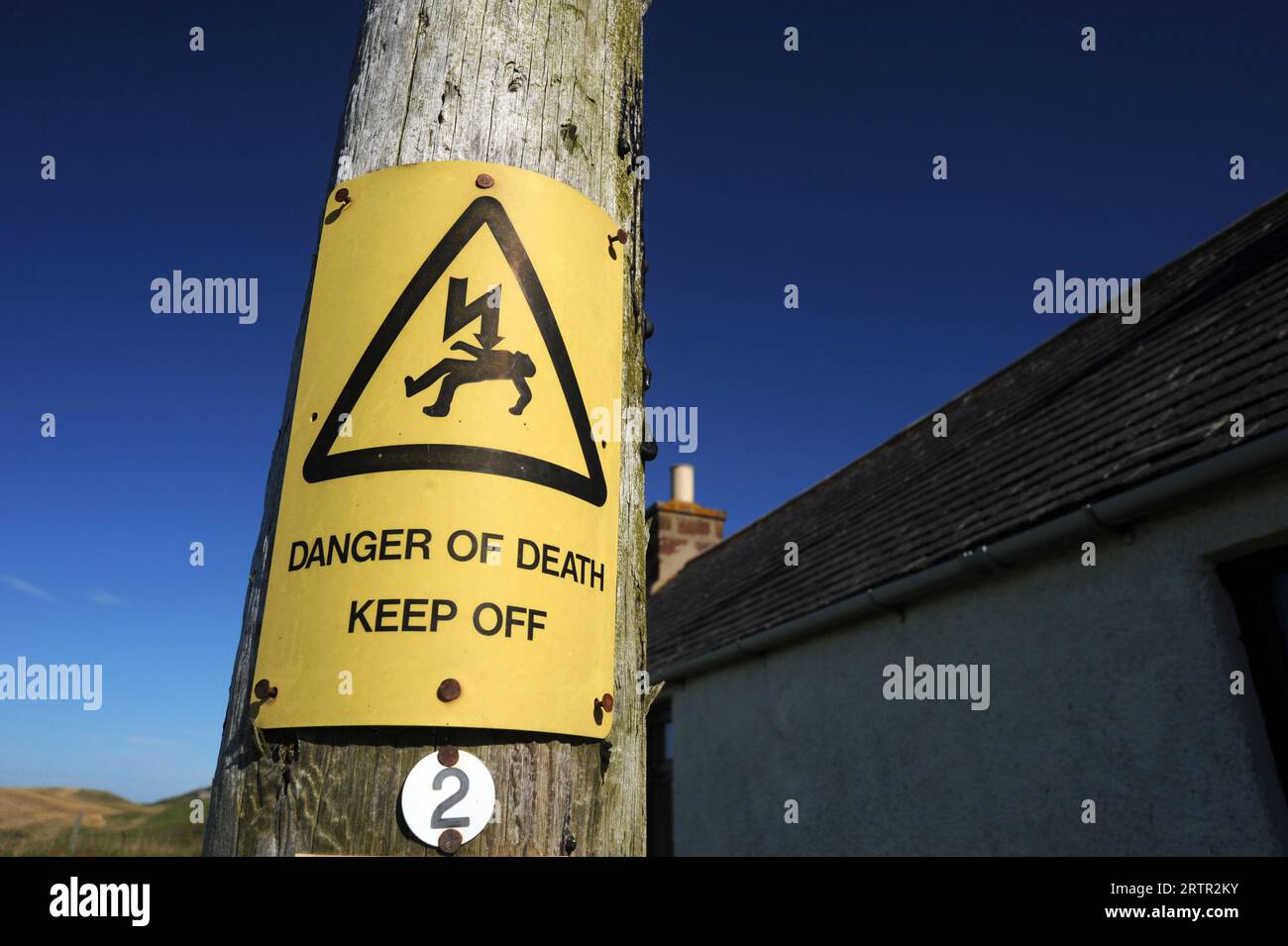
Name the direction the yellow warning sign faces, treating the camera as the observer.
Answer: facing the viewer
